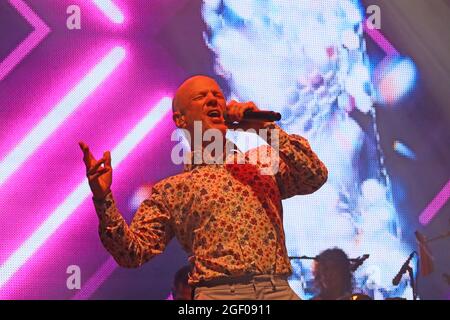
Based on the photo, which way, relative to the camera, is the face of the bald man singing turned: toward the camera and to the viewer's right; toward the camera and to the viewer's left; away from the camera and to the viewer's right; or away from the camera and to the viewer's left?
toward the camera and to the viewer's right

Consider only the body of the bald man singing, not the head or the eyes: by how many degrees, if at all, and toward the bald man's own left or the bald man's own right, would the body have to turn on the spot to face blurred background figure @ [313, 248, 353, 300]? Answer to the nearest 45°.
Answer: approximately 135° to the bald man's own left

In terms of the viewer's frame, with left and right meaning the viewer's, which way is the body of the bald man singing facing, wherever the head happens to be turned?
facing the viewer and to the right of the viewer

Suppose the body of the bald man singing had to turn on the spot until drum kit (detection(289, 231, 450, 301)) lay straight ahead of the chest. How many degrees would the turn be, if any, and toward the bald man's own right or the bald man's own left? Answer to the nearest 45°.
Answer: approximately 90° to the bald man's own left

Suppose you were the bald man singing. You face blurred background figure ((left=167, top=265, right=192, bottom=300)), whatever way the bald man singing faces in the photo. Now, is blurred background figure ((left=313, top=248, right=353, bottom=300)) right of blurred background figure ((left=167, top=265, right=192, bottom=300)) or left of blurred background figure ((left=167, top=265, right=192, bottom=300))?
right
